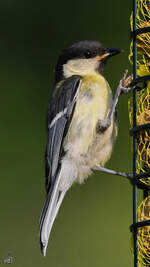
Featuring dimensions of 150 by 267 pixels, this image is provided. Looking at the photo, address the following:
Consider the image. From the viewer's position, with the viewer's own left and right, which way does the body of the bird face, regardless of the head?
facing to the right of the viewer
